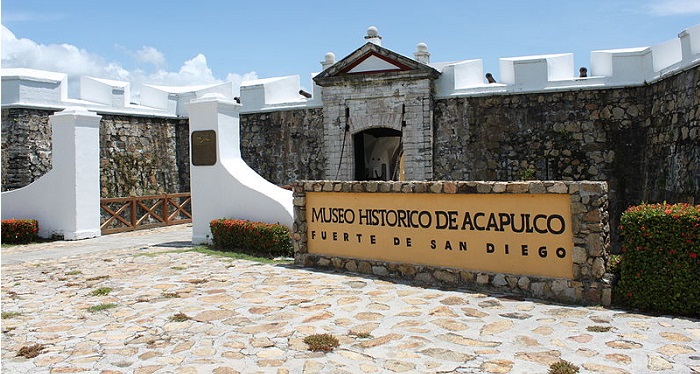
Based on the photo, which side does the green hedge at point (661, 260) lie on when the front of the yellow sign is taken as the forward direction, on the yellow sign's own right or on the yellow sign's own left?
on the yellow sign's own left

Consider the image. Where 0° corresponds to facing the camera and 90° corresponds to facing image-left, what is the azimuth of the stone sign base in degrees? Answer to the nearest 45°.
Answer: approximately 45°

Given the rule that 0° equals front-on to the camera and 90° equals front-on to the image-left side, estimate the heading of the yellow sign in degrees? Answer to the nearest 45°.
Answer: approximately 45°

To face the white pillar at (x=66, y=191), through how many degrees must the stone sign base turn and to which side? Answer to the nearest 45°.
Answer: approximately 90° to its right

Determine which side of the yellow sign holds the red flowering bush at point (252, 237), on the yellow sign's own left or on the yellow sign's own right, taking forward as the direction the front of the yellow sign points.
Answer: on the yellow sign's own right

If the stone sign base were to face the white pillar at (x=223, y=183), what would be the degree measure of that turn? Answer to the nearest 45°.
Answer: approximately 90° to its right

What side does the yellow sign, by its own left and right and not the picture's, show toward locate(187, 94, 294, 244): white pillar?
right
